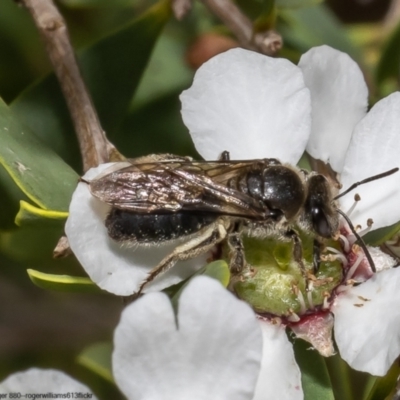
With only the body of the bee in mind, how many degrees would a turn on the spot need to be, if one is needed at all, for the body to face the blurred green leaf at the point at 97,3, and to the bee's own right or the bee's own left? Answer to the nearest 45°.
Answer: approximately 90° to the bee's own left

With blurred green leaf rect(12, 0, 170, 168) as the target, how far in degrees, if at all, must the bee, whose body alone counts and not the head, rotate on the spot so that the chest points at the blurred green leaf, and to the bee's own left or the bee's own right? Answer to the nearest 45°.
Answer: approximately 90° to the bee's own left

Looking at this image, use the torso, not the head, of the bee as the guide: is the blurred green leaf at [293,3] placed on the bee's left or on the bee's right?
on the bee's left

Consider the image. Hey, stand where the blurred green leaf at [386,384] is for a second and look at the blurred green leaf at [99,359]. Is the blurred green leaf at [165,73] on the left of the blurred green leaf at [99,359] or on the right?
right

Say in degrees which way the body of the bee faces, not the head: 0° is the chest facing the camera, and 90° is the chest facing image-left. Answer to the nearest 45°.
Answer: approximately 270°

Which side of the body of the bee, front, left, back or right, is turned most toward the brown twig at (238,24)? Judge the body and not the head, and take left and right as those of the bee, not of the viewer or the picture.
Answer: left

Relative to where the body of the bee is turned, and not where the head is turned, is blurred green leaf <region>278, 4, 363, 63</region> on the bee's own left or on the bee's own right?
on the bee's own left

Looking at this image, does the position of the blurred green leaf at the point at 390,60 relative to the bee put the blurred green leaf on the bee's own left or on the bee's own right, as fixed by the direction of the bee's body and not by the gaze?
on the bee's own left
